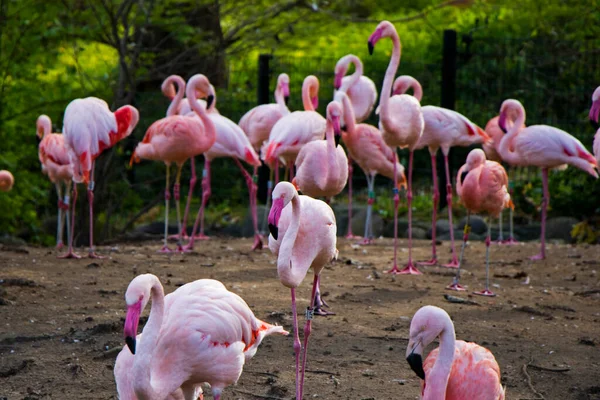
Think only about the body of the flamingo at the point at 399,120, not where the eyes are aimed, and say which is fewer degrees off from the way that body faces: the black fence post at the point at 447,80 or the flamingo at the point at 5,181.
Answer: the flamingo

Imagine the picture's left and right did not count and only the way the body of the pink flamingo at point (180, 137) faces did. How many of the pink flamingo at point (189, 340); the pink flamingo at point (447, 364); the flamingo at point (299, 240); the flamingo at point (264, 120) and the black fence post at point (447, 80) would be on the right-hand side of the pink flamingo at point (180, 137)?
3

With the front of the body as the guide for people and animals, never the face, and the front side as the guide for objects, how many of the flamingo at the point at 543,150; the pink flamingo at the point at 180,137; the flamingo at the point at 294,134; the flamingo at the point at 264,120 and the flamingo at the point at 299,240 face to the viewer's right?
3

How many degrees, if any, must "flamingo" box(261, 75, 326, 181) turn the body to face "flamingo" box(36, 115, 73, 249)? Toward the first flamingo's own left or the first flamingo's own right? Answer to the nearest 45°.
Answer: approximately 180°

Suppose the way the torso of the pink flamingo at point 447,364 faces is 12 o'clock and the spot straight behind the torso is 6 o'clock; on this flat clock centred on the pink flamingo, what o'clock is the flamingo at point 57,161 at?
The flamingo is roughly at 3 o'clock from the pink flamingo.

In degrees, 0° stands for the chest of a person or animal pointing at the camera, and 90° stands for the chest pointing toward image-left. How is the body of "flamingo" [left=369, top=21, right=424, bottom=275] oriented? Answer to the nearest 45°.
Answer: approximately 45°

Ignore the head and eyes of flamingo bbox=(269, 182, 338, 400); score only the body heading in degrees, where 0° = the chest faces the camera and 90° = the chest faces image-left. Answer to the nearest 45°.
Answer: approximately 45°

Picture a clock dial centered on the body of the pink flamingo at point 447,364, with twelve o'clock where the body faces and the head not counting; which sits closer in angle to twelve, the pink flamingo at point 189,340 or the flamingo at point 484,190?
the pink flamingo

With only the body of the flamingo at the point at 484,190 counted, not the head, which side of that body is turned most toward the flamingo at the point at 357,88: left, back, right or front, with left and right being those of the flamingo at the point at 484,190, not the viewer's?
right

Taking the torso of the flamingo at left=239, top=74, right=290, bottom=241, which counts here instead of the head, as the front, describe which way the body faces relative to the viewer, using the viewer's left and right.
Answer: facing to the right of the viewer

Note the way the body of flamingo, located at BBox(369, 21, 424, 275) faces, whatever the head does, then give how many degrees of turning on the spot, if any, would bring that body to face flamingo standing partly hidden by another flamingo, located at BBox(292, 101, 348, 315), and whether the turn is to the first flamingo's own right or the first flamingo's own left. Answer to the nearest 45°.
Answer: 0° — it already faces it

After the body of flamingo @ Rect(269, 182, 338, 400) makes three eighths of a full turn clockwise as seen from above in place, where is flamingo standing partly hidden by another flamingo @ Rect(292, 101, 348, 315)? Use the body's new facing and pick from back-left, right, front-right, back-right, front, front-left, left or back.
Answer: front

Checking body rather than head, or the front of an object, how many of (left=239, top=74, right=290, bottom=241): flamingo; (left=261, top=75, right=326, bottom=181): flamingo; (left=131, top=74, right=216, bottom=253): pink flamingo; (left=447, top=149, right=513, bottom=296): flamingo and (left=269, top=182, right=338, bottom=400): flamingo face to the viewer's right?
3
